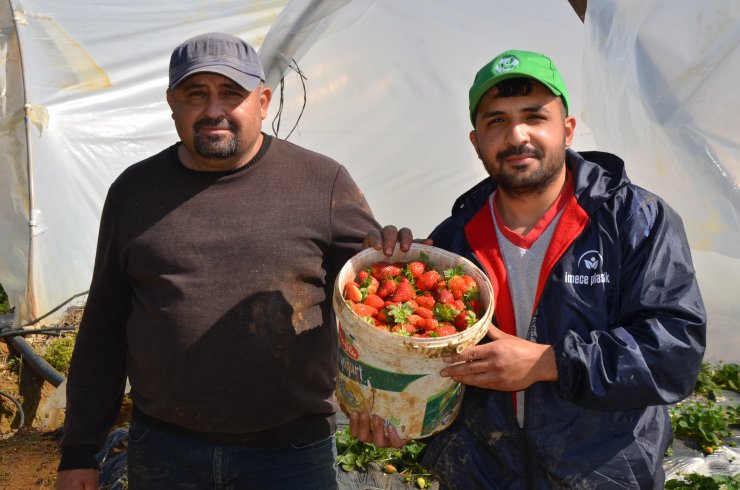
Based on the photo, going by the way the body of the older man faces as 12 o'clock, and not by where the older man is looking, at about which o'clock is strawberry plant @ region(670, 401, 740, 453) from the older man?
The strawberry plant is roughly at 8 o'clock from the older man.

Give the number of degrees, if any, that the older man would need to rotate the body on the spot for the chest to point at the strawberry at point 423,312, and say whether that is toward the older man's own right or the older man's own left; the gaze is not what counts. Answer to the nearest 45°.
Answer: approximately 45° to the older man's own left

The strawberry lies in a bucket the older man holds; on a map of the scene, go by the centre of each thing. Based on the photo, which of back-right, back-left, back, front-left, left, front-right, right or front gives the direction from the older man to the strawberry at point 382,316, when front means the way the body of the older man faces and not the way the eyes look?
front-left

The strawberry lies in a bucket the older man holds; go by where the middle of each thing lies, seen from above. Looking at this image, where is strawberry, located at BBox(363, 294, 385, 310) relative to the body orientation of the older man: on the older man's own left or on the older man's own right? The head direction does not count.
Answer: on the older man's own left

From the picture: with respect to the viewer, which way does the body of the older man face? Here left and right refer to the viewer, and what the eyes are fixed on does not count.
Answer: facing the viewer

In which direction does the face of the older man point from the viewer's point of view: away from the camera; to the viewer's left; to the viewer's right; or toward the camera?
toward the camera

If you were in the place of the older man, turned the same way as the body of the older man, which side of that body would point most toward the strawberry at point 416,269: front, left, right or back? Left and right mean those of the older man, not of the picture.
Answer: left

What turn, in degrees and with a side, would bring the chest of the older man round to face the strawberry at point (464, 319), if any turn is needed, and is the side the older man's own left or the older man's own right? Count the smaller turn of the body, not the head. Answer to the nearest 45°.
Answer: approximately 45° to the older man's own left

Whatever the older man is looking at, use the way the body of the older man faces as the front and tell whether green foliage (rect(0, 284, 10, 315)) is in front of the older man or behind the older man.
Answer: behind

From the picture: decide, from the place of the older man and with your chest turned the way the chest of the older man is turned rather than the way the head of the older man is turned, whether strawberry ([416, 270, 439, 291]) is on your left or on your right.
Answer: on your left

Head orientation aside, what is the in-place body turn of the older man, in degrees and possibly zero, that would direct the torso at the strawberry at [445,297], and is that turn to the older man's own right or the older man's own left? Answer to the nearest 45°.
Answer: approximately 45° to the older man's own left

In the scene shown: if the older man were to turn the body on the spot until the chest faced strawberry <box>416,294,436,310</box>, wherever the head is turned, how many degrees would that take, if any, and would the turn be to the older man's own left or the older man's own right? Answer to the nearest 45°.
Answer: approximately 45° to the older man's own left

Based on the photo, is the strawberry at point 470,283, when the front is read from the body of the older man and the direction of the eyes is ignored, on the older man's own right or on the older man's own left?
on the older man's own left

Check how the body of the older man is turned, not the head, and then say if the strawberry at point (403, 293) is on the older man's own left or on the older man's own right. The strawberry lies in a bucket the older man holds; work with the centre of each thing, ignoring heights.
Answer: on the older man's own left
